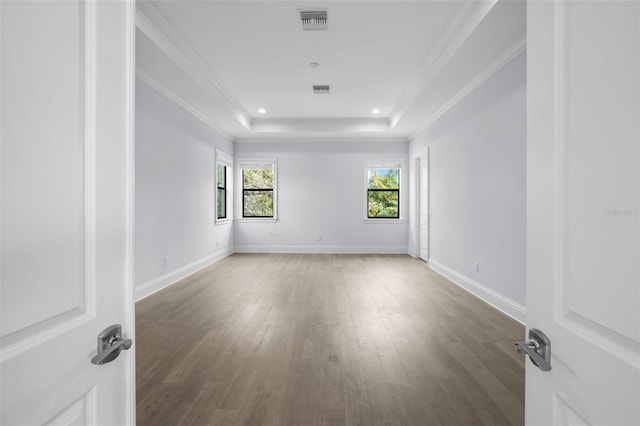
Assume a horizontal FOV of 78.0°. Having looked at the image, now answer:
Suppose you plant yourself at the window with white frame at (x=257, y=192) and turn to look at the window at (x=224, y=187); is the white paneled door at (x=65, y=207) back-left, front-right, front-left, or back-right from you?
front-left

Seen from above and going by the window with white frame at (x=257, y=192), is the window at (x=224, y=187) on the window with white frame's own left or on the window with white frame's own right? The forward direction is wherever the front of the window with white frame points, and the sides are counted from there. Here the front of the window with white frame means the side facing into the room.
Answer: on the window with white frame's own right

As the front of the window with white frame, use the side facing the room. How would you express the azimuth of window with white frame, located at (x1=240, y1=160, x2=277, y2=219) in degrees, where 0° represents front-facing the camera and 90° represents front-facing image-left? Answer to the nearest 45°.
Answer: approximately 0°

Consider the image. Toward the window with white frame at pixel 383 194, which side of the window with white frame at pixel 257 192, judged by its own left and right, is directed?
left

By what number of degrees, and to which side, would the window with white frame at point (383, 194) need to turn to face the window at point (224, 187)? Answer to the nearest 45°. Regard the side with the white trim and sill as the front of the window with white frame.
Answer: approximately 90° to its right

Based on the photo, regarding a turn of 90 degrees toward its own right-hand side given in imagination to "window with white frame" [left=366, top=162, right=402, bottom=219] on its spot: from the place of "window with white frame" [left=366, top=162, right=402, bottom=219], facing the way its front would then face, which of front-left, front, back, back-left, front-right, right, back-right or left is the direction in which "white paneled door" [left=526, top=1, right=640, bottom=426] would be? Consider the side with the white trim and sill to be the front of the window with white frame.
left

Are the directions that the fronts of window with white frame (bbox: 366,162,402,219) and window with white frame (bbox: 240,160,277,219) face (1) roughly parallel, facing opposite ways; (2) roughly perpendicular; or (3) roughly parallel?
roughly parallel

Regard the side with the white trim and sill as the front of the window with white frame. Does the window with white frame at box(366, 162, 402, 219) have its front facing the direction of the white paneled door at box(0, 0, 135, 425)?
yes

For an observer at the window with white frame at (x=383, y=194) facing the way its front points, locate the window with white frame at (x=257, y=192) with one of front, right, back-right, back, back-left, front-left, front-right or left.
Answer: right

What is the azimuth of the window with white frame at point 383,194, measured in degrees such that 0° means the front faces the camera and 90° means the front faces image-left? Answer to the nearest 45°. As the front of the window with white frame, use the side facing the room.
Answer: approximately 0°

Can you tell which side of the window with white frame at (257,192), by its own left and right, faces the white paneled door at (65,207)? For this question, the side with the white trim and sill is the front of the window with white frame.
front

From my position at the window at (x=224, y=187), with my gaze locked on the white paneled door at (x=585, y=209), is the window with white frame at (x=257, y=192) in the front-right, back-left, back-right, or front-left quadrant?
back-left

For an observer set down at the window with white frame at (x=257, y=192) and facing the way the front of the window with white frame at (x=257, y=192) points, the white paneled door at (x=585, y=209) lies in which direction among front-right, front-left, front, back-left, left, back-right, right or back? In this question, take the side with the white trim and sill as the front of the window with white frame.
front

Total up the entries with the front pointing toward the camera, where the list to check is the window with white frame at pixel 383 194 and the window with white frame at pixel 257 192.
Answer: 2

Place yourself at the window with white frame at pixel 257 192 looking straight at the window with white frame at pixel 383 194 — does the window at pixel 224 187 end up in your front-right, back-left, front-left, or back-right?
back-right
